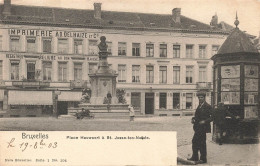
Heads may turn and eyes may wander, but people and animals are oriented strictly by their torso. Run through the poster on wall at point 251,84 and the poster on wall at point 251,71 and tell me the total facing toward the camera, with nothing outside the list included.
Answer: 2

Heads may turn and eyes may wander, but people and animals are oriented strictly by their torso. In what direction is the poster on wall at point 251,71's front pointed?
toward the camera

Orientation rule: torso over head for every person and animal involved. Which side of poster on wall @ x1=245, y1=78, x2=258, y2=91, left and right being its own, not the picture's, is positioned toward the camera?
front

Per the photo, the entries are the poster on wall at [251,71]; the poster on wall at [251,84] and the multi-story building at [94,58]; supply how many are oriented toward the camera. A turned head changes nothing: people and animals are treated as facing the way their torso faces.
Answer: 3

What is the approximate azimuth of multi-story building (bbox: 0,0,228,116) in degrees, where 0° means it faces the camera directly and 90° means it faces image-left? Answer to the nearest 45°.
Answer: approximately 0°

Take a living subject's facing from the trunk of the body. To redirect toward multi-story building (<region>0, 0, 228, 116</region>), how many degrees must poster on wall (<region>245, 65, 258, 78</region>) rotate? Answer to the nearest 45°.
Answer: approximately 135° to its right
